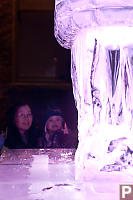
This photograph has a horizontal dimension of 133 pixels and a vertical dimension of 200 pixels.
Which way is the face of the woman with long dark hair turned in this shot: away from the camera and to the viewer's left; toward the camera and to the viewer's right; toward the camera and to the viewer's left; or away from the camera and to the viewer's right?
toward the camera and to the viewer's right

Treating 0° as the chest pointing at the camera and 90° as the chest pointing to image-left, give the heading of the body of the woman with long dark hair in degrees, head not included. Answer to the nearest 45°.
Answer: approximately 315°
